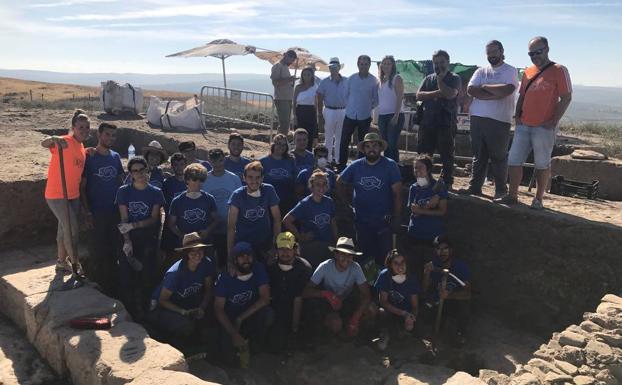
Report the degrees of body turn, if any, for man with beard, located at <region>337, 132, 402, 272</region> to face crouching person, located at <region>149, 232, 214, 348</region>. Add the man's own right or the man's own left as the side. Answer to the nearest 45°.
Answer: approximately 45° to the man's own right

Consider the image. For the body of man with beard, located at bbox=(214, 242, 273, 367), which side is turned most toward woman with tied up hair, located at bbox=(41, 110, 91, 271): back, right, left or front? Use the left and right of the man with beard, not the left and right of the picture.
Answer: right

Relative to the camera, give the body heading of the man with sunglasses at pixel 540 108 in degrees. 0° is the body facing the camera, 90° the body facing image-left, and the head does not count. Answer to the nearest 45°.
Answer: approximately 45°
